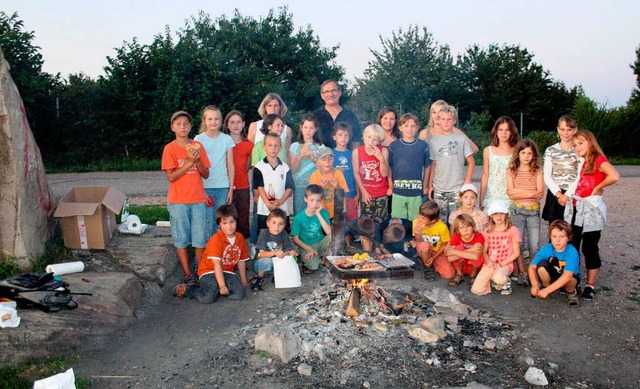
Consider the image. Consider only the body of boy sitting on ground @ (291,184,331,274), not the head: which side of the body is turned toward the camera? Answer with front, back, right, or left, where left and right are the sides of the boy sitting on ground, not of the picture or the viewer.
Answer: front

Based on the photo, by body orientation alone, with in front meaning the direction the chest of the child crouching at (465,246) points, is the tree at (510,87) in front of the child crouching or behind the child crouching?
behind

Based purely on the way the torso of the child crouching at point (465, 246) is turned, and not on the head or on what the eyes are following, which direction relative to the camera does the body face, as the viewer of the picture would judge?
toward the camera

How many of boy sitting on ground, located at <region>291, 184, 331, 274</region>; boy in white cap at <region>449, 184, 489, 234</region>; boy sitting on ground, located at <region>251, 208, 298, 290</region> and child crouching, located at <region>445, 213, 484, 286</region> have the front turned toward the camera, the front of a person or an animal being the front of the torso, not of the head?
4

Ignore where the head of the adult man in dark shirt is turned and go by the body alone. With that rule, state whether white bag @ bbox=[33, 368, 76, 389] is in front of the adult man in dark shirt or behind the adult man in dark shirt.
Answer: in front

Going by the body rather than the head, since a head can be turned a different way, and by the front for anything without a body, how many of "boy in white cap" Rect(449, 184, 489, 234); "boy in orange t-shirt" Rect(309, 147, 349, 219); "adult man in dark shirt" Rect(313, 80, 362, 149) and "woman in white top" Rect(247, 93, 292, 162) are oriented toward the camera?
4

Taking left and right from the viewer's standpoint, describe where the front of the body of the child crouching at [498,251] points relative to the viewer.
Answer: facing the viewer and to the left of the viewer

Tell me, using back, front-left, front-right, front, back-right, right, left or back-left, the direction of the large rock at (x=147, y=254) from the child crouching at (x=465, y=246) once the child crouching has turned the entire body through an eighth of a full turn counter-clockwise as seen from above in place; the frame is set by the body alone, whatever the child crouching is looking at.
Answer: back-right

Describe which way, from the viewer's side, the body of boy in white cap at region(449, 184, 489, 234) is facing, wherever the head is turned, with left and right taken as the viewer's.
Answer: facing the viewer

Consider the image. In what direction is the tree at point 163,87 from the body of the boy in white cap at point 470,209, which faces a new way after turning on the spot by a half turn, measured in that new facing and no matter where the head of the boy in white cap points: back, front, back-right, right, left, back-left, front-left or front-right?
front-left
